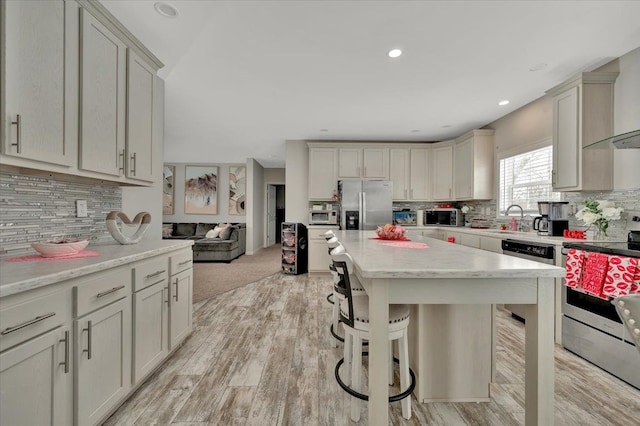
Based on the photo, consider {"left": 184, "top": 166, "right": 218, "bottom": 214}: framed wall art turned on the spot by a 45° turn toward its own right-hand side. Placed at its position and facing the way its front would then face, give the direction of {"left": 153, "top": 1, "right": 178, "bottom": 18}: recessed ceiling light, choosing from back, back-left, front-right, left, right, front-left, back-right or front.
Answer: front-left

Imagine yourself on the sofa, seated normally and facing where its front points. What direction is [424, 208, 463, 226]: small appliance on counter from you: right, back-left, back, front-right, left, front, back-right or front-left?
front-left

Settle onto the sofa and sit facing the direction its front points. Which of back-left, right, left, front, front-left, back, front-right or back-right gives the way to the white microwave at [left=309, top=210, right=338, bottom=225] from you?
front-left

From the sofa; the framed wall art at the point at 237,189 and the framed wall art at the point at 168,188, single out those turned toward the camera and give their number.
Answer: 3

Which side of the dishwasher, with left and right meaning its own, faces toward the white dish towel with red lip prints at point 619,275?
left

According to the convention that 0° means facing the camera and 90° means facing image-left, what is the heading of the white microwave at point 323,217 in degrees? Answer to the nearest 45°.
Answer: approximately 0°

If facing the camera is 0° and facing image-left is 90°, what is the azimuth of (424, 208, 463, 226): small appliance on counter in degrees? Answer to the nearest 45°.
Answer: approximately 0°

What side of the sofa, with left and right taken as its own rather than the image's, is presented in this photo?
front

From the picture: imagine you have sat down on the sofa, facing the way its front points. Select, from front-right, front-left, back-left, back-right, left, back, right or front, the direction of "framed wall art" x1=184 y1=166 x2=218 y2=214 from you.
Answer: back

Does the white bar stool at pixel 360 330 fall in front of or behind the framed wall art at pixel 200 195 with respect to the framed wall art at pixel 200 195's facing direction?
in front

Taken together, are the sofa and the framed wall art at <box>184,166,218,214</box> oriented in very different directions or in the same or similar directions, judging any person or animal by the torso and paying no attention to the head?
same or similar directions

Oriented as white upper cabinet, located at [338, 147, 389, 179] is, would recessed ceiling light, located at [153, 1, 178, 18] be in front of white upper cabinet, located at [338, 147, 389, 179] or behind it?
in front

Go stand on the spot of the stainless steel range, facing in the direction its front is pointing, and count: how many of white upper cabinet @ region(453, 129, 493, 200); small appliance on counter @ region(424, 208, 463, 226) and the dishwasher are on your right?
3

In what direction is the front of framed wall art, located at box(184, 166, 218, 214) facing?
toward the camera

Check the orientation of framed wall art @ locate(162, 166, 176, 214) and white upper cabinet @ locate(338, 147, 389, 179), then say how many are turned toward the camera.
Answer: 2

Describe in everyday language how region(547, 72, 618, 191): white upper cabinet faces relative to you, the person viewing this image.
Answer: facing the viewer and to the left of the viewer
